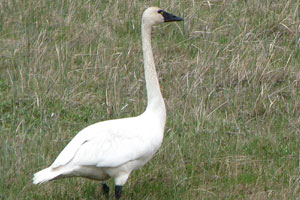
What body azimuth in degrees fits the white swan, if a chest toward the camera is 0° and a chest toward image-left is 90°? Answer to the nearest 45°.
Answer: approximately 270°
